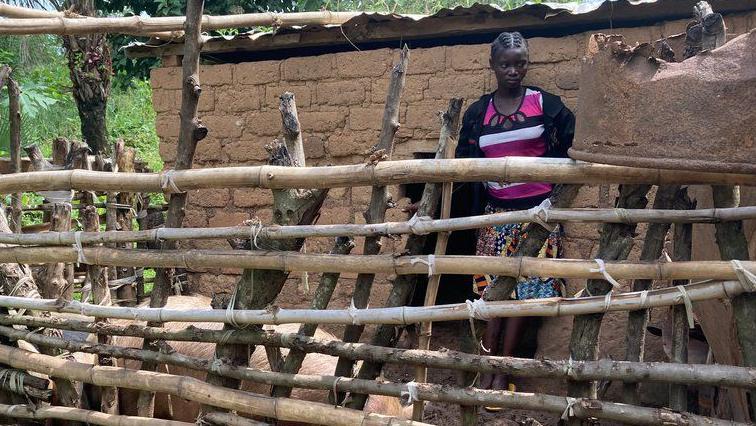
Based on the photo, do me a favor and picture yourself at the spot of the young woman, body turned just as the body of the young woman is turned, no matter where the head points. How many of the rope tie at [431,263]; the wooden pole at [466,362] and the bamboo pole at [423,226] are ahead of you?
3

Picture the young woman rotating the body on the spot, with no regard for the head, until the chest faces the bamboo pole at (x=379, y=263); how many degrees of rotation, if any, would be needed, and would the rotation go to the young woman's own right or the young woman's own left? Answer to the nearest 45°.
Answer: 0° — they already face it

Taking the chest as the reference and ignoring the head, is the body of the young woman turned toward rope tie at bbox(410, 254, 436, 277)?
yes

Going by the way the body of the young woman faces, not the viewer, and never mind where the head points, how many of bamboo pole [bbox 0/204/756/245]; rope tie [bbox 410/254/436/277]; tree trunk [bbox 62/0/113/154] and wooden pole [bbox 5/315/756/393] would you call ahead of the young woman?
3

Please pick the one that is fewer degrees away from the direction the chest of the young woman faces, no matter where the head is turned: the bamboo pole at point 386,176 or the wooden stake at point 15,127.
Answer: the bamboo pole

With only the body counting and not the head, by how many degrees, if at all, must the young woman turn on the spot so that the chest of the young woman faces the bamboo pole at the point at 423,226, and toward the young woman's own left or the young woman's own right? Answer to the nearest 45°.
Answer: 0° — they already face it

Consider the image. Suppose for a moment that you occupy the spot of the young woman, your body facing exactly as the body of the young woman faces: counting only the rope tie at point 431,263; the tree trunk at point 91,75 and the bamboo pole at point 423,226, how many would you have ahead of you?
2

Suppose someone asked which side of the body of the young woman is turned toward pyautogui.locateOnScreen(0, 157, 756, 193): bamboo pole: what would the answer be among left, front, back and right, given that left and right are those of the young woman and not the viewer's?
front

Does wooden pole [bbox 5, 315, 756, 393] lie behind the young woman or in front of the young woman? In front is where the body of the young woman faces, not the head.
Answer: in front

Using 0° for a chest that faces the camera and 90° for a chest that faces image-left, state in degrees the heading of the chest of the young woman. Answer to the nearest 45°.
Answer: approximately 0°

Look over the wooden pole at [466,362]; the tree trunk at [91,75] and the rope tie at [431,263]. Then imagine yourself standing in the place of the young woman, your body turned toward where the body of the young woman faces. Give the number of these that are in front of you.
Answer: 2
